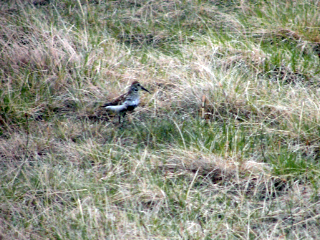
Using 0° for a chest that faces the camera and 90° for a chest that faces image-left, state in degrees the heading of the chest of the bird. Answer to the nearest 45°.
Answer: approximately 270°
